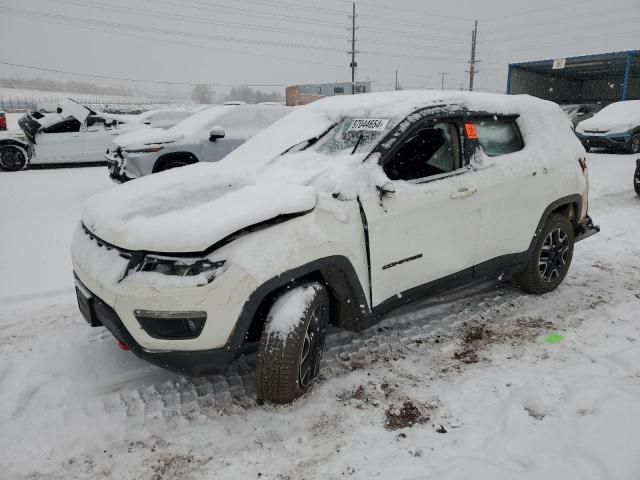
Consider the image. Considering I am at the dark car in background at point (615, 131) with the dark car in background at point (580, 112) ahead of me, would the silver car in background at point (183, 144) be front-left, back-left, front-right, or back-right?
back-left

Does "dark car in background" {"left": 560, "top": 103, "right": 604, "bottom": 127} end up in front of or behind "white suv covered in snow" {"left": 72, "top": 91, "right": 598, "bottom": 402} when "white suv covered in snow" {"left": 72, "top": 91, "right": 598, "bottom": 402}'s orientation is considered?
behind

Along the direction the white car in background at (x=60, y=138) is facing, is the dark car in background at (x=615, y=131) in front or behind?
behind

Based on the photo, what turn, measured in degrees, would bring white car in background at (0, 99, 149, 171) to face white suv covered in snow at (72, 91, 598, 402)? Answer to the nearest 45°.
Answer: approximately 90° to its left

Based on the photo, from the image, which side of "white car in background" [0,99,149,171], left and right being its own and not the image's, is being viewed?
left

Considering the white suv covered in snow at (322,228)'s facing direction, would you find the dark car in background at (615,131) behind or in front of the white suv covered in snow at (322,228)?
behind

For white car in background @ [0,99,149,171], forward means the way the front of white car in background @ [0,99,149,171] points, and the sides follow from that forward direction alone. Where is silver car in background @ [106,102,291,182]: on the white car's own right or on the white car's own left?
on the white car's own left

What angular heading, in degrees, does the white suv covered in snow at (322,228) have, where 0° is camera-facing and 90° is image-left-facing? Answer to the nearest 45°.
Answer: approximately 45°

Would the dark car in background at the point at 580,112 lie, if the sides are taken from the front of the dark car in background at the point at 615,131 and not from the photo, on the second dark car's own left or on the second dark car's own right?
on the second dark car's own right

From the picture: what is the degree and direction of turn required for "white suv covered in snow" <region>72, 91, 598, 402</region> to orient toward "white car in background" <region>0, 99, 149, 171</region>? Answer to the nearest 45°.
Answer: approximately 90° to its right
